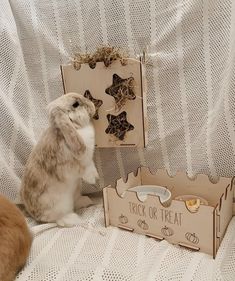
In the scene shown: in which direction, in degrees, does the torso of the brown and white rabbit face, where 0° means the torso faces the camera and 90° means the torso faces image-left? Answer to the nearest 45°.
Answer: approximately 270°
